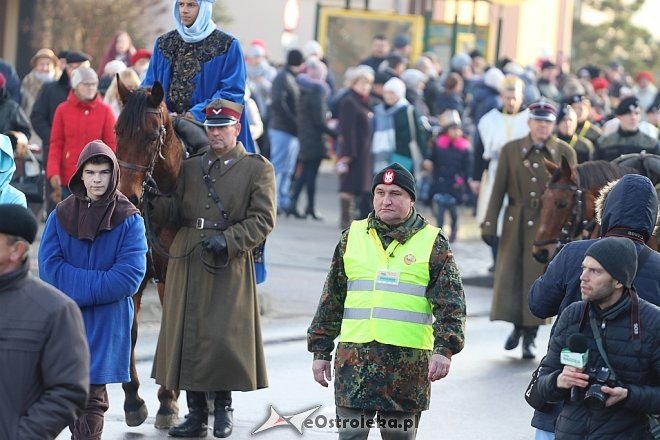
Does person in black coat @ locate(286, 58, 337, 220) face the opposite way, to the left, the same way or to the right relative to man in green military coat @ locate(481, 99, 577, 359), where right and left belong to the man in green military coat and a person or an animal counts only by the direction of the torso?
to the left

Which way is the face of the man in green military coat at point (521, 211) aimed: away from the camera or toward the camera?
toward the camera

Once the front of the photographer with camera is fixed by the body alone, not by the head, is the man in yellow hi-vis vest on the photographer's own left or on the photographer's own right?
on the photographer's own right

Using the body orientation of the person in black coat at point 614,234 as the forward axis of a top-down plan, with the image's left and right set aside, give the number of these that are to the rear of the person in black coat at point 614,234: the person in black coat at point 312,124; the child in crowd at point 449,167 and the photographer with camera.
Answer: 1

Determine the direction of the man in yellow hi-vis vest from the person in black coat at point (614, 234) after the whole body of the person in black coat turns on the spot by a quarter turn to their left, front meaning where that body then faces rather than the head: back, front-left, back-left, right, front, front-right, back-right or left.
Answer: front

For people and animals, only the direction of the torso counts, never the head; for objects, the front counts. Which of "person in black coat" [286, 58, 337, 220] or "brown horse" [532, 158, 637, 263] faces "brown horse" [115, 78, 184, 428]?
"brown horse" [532, 158, 637, 263]

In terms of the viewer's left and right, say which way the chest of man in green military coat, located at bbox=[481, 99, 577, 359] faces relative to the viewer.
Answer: facing the viewer

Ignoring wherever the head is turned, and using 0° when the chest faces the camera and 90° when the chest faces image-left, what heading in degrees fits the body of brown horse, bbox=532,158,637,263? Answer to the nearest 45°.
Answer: approximately 45°

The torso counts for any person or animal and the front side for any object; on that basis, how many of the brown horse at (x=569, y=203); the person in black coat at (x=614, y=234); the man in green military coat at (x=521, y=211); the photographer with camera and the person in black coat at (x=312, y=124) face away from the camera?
2

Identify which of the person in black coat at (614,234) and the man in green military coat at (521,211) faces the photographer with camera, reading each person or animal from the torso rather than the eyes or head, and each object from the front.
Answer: the man in green military coat
